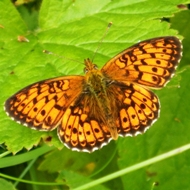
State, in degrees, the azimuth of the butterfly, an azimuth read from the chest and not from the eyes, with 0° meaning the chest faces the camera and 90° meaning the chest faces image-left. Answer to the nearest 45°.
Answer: approximately 180°
